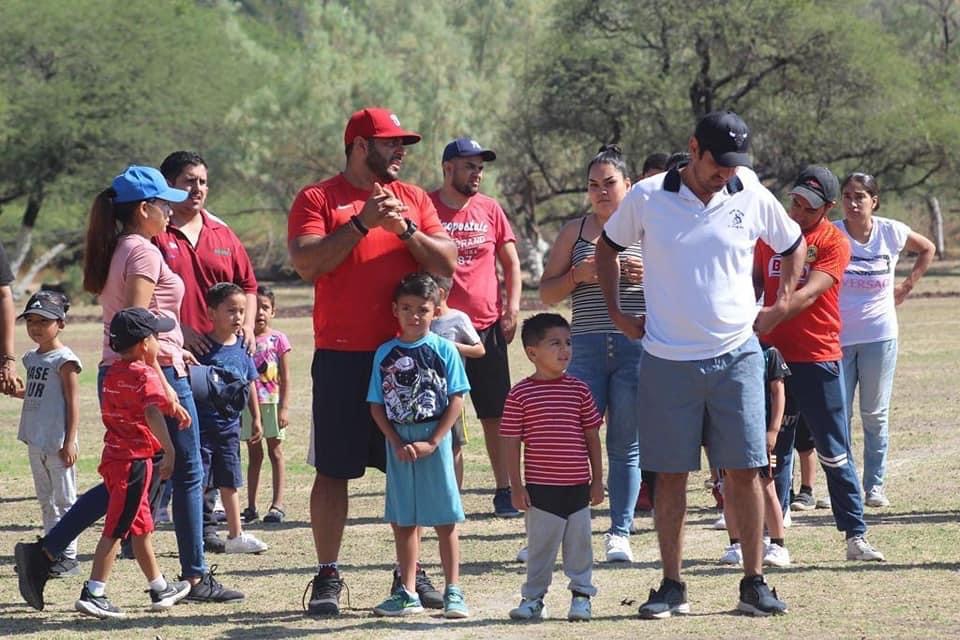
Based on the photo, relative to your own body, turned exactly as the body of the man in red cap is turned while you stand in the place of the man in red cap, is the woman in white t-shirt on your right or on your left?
on your left

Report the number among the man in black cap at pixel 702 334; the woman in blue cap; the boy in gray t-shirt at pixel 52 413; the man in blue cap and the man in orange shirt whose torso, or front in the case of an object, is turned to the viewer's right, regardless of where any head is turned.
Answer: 1

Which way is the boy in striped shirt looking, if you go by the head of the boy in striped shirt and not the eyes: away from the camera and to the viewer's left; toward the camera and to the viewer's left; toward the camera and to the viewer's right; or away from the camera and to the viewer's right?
toward the camera and to the viewer's right

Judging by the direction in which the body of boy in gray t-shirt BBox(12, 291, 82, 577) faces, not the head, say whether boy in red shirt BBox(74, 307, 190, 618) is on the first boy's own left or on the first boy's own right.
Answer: on the first boy's own left

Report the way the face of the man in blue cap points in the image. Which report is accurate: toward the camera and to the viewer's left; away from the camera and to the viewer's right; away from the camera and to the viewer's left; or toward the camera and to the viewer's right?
toward the camera and to the viewer's right

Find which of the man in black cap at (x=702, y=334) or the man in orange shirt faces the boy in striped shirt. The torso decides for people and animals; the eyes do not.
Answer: the man in orange shirt

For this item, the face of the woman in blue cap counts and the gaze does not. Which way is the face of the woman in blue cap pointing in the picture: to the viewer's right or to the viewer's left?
to the viewer's right

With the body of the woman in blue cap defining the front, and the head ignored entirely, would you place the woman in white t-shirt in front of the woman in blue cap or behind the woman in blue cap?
in front

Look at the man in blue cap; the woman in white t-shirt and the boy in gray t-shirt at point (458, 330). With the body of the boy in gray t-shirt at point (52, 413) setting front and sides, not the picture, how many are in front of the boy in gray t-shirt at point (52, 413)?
0

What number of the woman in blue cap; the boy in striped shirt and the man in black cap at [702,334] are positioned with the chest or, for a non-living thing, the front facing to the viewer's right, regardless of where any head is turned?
1

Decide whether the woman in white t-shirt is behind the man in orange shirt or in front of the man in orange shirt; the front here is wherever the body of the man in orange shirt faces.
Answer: behind

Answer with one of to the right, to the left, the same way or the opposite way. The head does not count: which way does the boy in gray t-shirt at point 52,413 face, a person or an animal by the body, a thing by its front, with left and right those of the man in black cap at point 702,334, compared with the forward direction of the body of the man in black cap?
the same way

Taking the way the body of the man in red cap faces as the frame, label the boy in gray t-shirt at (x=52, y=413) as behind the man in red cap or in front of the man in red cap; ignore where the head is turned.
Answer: behind

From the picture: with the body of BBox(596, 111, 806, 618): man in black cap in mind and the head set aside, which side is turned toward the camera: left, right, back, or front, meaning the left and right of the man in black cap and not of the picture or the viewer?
front

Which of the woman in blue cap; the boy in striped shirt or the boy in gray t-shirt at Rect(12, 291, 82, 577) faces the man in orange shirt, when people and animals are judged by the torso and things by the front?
the woman in blue cap

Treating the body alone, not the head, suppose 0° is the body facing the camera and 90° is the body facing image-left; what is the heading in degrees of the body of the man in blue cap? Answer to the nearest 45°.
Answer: approximately 0°

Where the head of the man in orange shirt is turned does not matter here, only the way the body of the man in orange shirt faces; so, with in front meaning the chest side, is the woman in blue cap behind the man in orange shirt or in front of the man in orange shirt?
in front

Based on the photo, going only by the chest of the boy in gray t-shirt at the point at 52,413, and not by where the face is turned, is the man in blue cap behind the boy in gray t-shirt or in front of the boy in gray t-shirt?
behind

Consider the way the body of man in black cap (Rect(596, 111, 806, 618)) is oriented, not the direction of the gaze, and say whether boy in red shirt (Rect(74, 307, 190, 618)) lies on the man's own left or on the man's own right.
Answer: on the man's own right
